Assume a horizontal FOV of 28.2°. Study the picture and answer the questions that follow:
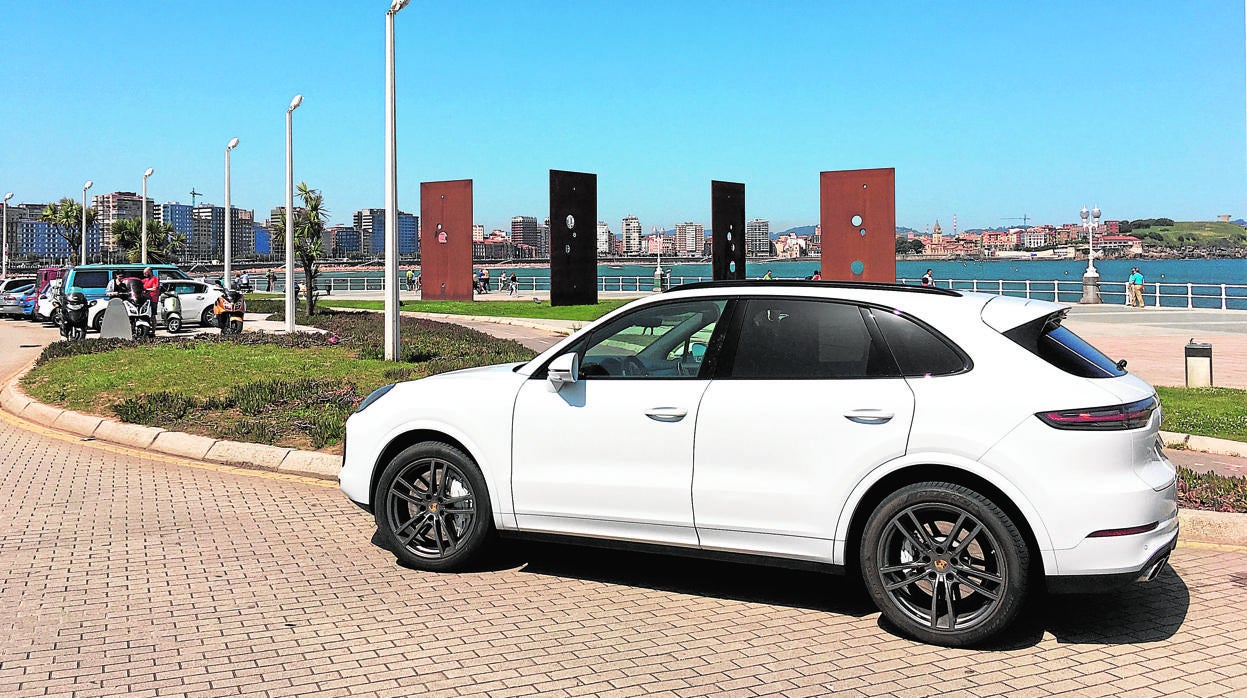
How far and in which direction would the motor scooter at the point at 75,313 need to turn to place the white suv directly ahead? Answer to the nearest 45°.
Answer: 0° — it already faces it

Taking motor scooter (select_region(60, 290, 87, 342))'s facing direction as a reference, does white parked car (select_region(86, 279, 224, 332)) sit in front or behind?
behind

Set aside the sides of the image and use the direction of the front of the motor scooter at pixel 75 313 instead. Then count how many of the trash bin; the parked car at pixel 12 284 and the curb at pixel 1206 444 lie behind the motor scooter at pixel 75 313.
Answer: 1

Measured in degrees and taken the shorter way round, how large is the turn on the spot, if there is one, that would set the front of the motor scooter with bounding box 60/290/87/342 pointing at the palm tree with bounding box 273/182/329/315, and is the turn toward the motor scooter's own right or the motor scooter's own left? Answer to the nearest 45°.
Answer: approximately 135° to the motor scooter's own left

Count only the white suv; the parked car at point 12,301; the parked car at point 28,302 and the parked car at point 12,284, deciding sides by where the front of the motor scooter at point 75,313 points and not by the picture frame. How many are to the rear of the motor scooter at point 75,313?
3

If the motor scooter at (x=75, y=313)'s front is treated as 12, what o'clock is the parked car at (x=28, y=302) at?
The parked car is roughly at 6 o'clock from the motor scooter.

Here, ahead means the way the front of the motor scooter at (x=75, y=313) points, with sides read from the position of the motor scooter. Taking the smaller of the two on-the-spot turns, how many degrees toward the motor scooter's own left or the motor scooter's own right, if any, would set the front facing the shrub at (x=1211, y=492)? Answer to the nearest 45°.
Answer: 0° — it already faces it

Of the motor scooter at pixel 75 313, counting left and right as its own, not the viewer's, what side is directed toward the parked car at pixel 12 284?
back

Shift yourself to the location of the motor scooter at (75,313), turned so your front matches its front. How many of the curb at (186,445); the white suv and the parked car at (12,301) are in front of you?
2

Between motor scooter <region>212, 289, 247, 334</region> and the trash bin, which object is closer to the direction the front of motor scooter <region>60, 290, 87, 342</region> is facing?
the trash bin

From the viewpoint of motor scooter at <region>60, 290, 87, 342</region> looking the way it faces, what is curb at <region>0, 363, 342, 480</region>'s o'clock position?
The curb is roughly at 12 o'clock from the motor scooter.
